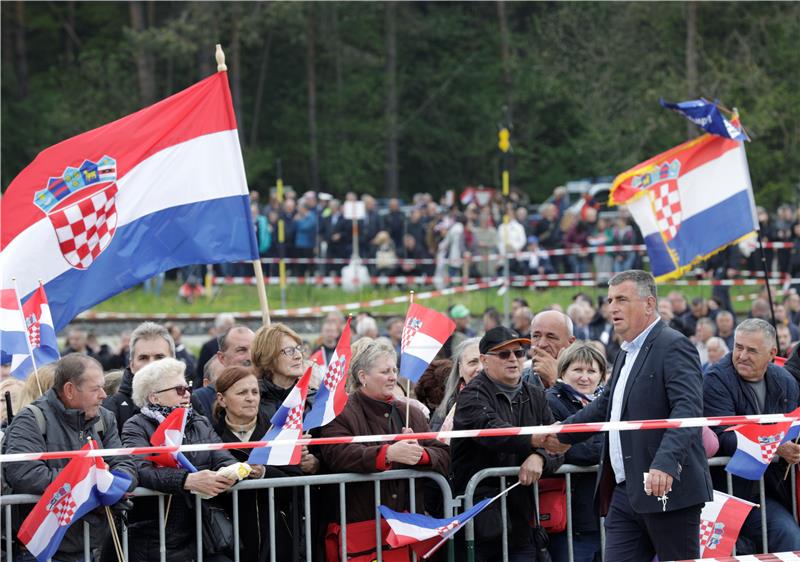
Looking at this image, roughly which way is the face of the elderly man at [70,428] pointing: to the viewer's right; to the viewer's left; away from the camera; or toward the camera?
to the viewer's right

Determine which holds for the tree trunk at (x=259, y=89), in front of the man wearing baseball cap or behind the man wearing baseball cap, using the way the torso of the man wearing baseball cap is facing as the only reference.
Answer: behind

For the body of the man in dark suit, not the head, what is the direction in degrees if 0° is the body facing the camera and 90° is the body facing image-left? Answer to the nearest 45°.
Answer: approximately 45°

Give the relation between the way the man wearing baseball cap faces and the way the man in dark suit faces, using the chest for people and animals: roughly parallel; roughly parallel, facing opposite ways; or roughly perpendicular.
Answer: roughly perpendicular

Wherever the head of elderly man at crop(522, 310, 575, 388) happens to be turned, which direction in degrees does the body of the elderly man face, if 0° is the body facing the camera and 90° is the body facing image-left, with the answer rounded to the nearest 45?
approximately 45°

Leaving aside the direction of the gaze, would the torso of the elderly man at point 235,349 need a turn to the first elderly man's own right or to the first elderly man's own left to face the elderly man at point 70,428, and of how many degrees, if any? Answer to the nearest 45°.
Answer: approximately 90° to the first elderly man's own right

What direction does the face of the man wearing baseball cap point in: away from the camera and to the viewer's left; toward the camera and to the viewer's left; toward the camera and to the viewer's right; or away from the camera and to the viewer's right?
toward the camera and to the viewer's right

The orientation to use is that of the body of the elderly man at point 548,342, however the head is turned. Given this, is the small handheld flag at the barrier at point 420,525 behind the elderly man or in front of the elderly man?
in front

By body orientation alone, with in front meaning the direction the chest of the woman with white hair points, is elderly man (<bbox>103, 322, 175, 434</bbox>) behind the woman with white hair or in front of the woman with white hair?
behind

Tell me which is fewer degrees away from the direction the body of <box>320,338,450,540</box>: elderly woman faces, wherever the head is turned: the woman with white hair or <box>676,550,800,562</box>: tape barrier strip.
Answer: the tape barrier strip

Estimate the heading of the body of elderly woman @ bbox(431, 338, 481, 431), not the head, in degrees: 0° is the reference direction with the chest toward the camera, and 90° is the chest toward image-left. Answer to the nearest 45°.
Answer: approximately 315°

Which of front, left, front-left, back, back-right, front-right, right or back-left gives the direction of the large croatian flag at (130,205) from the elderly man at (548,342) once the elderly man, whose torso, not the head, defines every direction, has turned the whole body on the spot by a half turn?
back-left

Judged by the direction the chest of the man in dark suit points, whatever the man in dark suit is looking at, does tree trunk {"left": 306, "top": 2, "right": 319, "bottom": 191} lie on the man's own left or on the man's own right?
on the man's own right

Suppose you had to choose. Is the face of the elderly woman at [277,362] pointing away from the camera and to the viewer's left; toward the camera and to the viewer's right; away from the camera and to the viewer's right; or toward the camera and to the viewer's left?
toward the camera and to the viewer's right

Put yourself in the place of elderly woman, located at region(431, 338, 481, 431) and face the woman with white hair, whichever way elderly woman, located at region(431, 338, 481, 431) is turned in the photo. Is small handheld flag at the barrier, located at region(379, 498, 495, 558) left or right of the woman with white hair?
left

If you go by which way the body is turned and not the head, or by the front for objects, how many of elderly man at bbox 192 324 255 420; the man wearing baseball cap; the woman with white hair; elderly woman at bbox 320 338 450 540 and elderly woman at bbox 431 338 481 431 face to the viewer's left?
0

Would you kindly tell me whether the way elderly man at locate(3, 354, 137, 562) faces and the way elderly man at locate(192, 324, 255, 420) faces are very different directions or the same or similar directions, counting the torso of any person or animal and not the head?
same or similar directions

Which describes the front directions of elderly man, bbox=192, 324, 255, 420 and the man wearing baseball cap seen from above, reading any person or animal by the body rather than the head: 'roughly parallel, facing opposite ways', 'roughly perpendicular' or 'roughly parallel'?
roughly parallel

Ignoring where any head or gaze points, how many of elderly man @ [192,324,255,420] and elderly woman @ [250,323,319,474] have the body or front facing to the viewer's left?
0
